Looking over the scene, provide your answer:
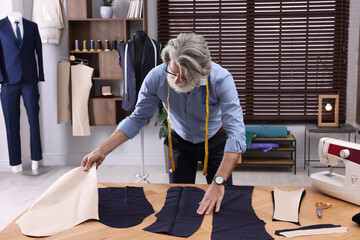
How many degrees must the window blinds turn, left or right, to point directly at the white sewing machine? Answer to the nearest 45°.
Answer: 0° — it already faces it

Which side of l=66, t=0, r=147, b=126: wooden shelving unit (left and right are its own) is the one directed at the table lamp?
left

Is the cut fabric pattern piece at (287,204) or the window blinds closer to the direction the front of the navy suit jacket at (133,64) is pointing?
the cut fabric pattern piece

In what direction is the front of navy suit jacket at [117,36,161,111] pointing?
toward the camera

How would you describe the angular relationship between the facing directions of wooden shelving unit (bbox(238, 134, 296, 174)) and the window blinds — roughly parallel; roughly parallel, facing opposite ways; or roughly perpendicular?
roughly parallel

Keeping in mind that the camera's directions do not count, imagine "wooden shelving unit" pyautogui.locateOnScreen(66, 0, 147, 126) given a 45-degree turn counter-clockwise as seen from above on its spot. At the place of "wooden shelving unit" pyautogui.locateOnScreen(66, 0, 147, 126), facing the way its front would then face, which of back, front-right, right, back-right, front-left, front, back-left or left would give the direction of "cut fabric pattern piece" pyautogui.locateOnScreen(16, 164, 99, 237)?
front-right

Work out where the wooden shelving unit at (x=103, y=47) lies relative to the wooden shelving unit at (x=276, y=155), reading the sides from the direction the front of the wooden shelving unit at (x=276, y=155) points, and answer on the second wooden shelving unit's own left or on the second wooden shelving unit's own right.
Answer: on the second wooden shelving unit's own right

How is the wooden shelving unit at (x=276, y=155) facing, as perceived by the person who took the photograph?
facing the viewer

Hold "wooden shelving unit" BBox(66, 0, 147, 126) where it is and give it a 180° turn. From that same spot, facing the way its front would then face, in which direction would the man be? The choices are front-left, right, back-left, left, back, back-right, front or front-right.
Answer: back

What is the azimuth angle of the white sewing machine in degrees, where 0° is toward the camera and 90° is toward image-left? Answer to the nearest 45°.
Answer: approximately 45°

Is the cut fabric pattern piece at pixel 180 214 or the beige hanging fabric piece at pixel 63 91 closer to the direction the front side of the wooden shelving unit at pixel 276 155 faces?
the cut fabric pattern piece

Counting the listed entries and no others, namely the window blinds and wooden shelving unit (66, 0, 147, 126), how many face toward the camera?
2

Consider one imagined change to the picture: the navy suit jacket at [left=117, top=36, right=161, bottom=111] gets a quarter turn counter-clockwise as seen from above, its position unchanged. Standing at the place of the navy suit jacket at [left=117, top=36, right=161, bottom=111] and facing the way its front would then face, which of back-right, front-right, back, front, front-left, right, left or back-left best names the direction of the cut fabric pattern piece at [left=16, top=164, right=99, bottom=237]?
right

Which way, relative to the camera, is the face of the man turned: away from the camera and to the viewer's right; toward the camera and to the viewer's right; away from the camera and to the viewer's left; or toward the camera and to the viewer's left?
toward the camera and to the viewer's left

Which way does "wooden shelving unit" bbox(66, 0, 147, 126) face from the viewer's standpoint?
toward the camera

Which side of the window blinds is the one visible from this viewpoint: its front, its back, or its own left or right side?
front

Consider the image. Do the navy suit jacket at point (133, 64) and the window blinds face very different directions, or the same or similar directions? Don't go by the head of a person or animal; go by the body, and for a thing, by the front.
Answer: same or similar directions

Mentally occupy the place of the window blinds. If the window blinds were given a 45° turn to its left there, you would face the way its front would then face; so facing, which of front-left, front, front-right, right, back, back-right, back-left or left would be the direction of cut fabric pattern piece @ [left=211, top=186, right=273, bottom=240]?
front-right
